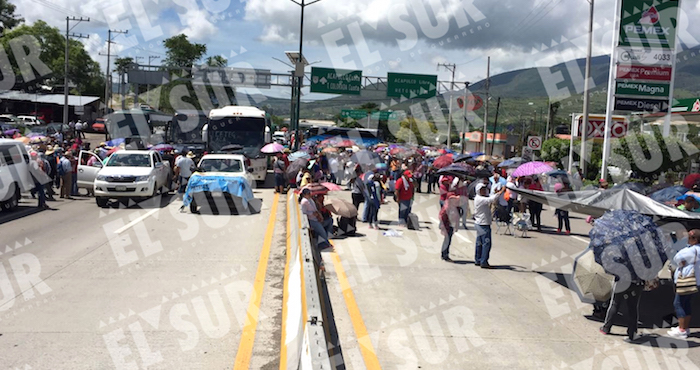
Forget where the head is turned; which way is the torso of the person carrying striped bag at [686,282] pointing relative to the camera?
to the viewer's left

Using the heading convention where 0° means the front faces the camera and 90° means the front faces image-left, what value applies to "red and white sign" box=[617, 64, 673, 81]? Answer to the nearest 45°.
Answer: approximately 0°

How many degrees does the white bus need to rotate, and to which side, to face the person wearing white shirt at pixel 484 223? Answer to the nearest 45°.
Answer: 0° — it already faces them

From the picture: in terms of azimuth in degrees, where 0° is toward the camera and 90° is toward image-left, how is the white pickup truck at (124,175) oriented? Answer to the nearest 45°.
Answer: approximately 45°

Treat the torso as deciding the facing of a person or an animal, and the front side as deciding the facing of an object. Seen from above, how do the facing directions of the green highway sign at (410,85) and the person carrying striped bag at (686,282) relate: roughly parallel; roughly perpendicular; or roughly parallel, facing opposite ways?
roughly perpendicular

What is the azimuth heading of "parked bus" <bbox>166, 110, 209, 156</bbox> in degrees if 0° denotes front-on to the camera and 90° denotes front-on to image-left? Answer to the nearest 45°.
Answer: approximately 0°

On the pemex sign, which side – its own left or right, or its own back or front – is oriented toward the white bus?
right

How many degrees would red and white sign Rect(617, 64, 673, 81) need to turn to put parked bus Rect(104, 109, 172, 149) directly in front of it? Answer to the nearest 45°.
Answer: approximately 90° to its right

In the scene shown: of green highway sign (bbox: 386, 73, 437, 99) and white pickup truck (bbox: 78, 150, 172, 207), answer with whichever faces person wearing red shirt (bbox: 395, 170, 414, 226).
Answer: the green highway sign

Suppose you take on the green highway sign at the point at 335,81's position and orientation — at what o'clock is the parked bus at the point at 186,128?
The parked bus is roughly at 2 o'clock from the green highway sign.
